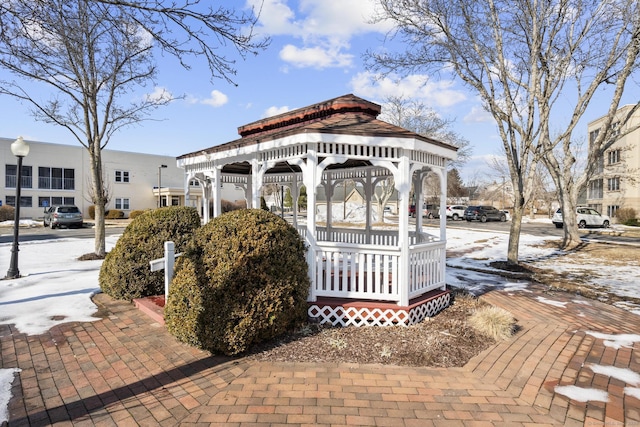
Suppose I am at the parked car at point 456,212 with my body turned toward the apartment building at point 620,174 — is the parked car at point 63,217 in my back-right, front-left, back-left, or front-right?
back-right

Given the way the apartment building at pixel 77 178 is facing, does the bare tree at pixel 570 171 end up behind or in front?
in front

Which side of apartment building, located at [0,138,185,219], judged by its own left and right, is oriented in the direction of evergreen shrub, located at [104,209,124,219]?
front

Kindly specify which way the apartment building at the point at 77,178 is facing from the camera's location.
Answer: facing the viewer and to the right of the viewer

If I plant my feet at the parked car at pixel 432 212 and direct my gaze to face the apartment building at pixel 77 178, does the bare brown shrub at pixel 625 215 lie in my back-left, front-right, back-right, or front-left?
back-left

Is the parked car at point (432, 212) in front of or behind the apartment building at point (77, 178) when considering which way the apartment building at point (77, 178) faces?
in front

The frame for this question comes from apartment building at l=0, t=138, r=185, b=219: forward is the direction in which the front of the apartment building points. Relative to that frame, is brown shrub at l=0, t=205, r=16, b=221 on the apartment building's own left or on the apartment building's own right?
on the apartment building's own right

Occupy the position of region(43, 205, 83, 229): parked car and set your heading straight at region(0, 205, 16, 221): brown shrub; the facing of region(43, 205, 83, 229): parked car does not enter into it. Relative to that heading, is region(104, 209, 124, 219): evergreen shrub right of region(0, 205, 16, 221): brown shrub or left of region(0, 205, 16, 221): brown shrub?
right
